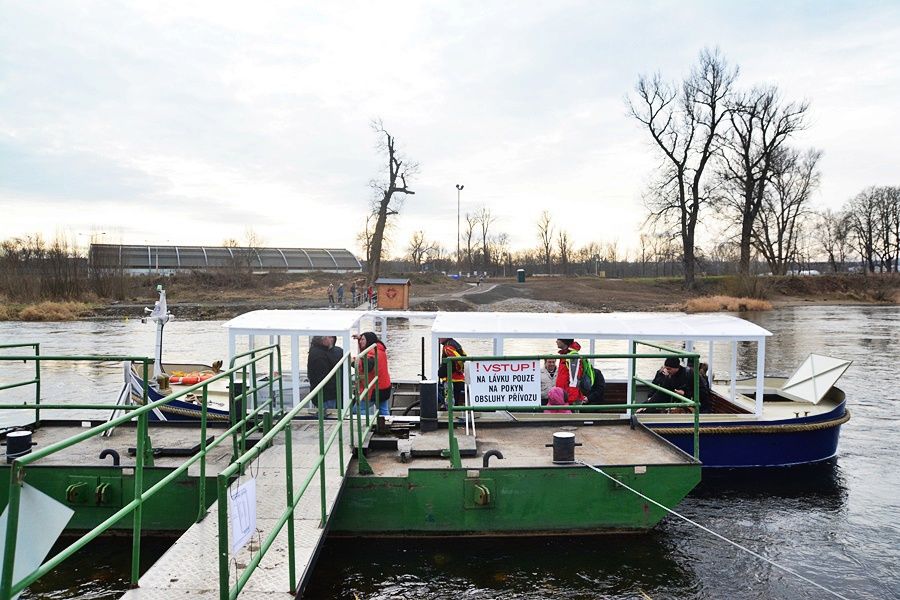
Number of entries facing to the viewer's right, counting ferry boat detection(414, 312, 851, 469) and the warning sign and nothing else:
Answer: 1

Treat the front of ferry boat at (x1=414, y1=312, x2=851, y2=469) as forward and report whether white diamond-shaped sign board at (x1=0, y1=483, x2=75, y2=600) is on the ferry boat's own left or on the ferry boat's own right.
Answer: on the ferry boat's own right

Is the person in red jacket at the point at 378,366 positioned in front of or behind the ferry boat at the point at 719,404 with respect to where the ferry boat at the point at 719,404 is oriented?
behind

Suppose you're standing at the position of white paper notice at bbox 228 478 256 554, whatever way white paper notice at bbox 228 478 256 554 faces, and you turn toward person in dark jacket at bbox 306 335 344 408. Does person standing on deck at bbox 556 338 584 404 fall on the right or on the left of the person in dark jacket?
right

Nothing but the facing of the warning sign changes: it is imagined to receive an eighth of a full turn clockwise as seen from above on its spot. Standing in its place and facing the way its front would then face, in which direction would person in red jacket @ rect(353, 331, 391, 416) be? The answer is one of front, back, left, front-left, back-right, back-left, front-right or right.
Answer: right

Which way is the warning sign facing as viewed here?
toward the camera

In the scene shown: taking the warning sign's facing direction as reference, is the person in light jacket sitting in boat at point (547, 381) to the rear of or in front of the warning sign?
to the rear

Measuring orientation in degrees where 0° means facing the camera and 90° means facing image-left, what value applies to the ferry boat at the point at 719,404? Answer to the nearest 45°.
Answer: approximately 270°

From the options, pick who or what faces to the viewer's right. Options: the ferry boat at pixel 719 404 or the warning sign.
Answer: the ferry boat

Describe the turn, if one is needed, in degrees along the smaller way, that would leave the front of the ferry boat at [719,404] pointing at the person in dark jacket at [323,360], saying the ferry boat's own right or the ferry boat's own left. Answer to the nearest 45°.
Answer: approximately 180°

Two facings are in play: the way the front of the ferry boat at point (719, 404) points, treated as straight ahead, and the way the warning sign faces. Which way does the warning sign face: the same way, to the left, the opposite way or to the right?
to the right

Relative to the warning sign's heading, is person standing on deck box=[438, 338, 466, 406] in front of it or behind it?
behind

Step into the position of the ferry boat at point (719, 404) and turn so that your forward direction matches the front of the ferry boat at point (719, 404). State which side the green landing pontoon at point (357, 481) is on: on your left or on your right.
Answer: on your right

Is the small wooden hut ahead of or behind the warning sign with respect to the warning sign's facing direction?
behind

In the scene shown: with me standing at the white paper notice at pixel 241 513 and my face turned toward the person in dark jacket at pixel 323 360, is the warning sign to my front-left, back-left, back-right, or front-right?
front-right
